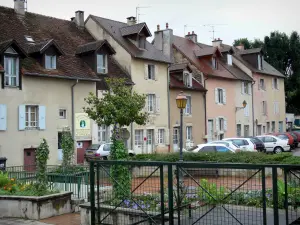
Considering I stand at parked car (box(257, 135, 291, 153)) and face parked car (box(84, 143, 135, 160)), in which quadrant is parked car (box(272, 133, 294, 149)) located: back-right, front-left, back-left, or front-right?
back-right

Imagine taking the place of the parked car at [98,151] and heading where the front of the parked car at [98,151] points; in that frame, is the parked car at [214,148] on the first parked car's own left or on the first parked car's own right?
on the first parked car's own right

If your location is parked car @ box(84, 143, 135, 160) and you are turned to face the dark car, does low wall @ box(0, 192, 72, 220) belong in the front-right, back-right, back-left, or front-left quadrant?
back-right

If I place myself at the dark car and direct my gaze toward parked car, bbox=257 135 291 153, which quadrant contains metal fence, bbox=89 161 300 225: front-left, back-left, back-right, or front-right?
back-right

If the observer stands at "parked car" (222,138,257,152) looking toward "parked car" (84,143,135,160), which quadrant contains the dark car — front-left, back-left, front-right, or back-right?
back-right
